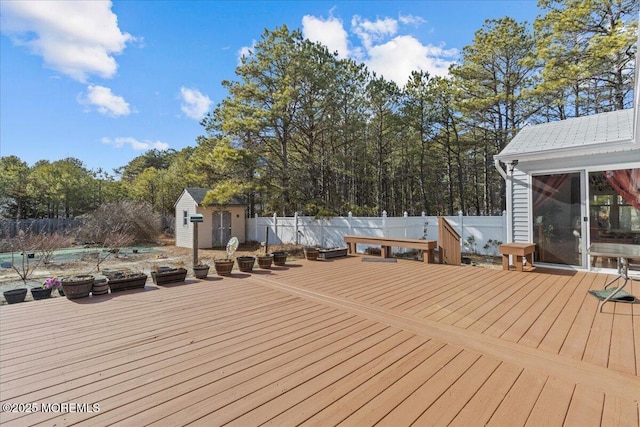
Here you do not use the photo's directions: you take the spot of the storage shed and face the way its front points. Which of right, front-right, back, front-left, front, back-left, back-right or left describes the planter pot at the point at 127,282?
front-right

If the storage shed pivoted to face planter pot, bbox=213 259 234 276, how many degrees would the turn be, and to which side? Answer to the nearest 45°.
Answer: approximately 45° to its right

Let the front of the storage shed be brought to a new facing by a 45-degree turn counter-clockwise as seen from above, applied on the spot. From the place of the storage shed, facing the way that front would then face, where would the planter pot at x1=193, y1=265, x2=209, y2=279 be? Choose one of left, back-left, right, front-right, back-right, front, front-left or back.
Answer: right

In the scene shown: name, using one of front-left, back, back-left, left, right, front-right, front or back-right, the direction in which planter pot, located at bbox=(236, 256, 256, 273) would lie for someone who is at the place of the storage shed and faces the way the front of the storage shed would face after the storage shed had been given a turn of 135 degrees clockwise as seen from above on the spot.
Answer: left

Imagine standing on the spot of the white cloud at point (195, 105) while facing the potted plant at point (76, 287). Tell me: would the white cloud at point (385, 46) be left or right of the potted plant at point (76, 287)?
left

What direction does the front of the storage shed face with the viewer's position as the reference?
facing the viewer and to the right of the viewer

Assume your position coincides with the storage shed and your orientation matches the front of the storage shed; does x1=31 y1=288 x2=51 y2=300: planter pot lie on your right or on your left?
on your right

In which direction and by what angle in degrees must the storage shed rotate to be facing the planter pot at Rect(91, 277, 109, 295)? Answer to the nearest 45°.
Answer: approximately 45° to its right
